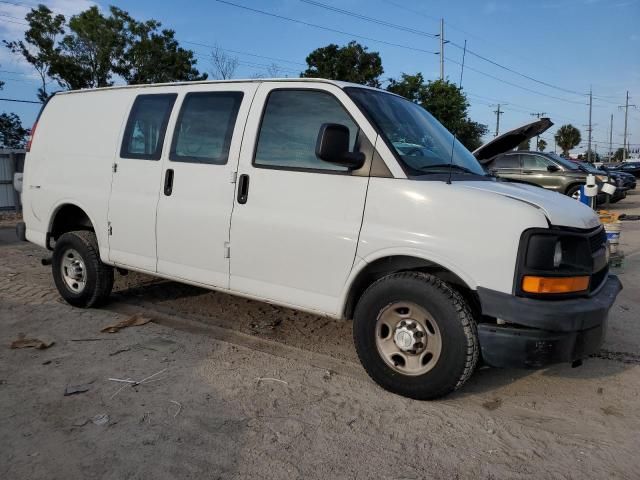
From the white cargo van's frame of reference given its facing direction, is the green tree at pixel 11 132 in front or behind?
behind

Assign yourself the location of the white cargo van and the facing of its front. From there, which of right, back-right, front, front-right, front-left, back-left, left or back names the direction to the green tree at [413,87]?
back-left

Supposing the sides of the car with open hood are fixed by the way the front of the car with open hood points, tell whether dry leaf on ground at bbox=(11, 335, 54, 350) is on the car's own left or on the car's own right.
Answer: on the car's own right

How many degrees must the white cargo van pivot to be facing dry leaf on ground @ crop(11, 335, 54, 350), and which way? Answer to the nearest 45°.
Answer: approximately 135° to its right

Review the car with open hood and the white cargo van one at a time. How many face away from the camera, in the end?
0

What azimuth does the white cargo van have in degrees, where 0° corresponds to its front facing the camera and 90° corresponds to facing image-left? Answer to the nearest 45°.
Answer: approximately 315°

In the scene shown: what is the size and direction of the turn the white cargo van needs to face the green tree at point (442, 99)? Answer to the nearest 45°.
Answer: approximately 135° to its left
